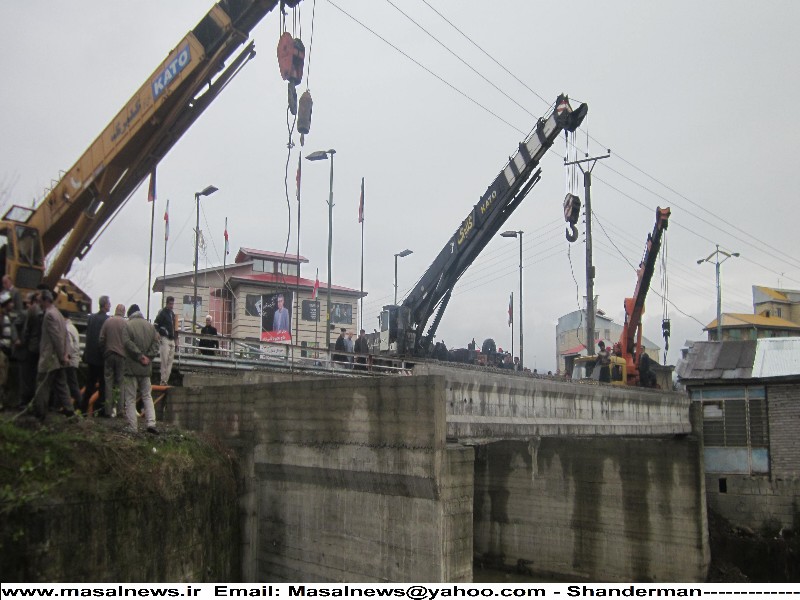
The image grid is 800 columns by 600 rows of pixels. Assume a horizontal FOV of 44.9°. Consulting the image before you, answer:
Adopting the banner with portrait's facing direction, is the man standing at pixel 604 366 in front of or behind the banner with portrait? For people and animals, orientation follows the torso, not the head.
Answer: in front

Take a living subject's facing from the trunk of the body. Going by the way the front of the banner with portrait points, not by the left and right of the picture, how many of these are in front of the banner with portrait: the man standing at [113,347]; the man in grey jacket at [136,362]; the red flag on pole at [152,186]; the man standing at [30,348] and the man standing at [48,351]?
5

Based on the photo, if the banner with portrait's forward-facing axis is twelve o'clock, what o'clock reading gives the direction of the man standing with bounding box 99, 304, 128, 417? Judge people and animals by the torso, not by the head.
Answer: The man standing is roughly at 12 o'clock from the banner with portrait.

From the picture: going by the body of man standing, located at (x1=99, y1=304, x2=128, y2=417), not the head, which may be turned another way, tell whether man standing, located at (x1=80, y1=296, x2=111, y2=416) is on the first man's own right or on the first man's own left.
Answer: on the first man's own left

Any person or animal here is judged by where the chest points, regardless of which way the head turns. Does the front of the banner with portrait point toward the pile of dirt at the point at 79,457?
yes

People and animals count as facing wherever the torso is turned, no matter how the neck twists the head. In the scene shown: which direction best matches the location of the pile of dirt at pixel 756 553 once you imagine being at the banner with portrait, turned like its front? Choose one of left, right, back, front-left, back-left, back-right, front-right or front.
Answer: front-left

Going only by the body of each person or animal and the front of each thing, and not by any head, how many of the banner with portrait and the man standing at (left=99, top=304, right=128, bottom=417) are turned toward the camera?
1

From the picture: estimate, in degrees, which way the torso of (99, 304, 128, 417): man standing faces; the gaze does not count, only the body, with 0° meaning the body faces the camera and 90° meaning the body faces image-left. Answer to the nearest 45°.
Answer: approximately 225°

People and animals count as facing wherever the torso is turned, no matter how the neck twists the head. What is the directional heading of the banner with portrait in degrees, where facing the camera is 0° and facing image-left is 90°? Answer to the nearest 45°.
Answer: approximately 0°

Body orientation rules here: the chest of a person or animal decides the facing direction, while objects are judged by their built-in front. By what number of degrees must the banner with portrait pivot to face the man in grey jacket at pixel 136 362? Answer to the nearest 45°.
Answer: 0° — it already faces them

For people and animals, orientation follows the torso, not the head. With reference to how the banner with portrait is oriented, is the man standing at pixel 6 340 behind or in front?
in front
